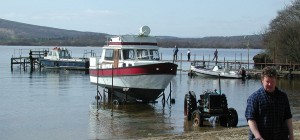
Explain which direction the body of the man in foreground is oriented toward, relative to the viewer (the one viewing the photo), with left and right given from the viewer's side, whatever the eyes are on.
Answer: facing the viewer

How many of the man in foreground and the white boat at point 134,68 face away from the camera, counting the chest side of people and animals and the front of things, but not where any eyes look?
0

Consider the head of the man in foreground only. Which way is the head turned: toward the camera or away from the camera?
toward the camera

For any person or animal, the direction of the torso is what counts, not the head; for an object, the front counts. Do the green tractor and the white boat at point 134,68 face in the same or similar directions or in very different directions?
same or similar directions

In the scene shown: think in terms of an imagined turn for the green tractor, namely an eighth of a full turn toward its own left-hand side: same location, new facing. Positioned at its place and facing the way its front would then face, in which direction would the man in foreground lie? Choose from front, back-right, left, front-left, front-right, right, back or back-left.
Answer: right
